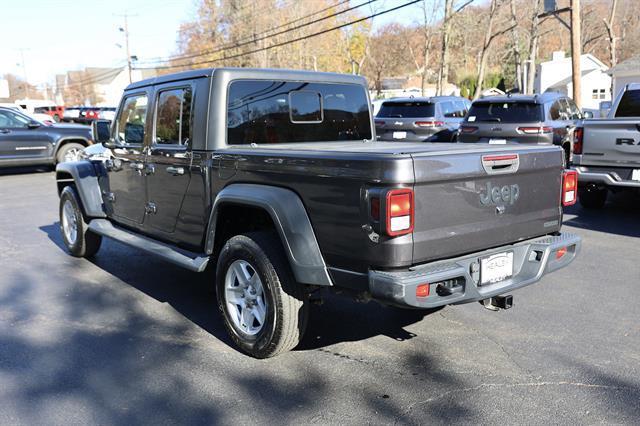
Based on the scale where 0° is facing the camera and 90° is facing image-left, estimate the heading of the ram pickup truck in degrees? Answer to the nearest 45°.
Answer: approximately 180°

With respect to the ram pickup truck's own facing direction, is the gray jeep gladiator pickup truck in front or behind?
behind

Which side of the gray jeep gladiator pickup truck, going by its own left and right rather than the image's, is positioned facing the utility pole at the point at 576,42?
right

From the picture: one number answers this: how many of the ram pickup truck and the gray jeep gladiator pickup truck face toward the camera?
0

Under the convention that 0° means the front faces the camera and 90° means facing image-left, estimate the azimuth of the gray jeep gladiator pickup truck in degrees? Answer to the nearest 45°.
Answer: approximately 135°

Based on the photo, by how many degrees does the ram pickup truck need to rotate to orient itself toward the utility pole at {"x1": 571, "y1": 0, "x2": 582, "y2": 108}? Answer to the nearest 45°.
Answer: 0° — it already faces it

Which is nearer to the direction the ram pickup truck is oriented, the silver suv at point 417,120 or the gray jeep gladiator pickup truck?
the silver suv
